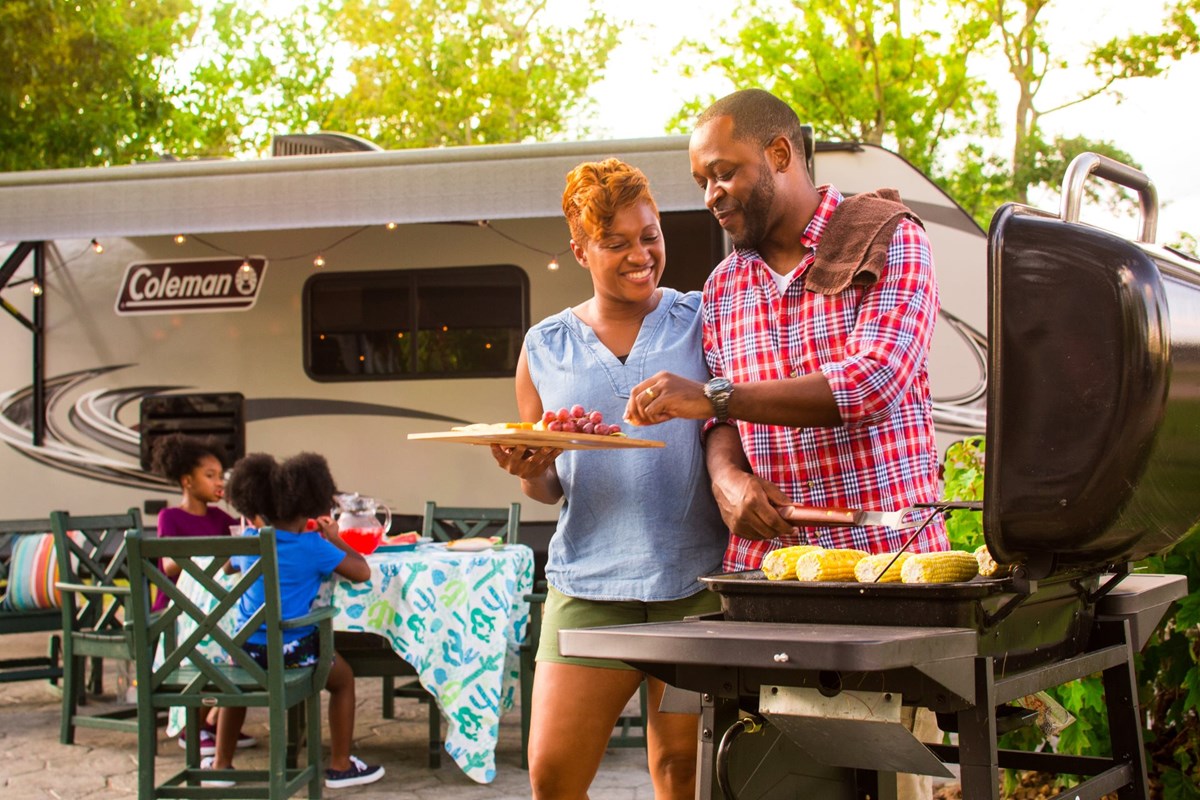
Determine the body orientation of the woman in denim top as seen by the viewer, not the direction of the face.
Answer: toward the camera

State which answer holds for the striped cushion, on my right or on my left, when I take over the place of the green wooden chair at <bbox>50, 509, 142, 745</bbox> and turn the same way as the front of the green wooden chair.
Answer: on my left

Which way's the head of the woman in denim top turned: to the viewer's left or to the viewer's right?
to the viewer's right

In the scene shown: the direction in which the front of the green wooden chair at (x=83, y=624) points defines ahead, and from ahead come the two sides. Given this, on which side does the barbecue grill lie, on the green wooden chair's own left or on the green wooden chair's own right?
on the green wooden chair's own right

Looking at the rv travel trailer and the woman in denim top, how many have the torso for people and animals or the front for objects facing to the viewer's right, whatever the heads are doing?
1

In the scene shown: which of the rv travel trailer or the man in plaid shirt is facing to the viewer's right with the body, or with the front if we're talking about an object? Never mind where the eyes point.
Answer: the rv travel trailer

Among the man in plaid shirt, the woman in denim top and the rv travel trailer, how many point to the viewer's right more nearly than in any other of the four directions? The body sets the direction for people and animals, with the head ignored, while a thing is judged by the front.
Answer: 1

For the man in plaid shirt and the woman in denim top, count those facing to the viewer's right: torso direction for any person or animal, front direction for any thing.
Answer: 0

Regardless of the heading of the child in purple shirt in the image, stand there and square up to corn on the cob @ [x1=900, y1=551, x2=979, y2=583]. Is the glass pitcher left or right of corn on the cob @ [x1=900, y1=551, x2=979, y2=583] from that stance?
left

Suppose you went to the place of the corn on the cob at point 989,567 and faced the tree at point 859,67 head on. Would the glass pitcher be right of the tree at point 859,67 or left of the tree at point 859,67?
left

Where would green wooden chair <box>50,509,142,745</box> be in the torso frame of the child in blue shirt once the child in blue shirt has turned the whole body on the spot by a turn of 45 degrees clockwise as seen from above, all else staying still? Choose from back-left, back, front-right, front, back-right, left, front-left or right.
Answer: back-left

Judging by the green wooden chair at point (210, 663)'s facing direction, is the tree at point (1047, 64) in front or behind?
in front

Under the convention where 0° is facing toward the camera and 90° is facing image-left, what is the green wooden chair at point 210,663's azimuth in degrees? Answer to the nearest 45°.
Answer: approximately 225°

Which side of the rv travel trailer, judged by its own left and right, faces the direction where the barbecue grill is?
right

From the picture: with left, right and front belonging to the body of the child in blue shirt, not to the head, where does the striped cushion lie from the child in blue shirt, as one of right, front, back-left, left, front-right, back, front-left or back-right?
left

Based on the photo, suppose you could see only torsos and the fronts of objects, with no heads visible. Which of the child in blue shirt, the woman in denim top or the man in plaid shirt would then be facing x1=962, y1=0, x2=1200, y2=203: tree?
the child in blue shirt

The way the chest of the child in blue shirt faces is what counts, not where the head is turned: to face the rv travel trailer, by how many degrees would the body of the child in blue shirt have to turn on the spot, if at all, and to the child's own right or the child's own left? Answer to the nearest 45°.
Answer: approximately 45° to the child's own left

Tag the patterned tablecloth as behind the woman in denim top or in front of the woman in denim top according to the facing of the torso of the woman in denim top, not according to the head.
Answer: behind

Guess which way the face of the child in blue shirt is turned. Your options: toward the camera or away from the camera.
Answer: away from the camera
